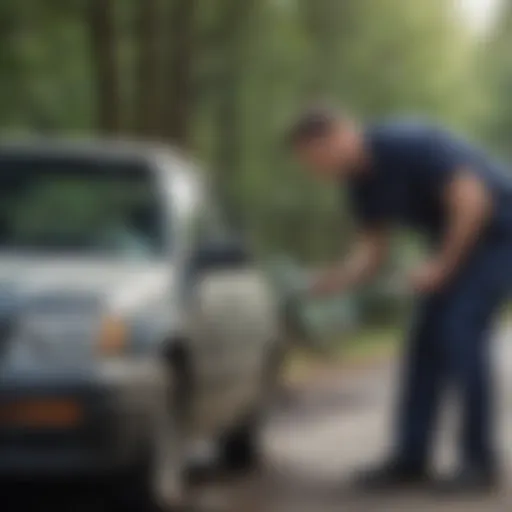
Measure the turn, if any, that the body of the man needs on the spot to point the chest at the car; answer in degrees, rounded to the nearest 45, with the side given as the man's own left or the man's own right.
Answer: approximately 45° to the man's own left

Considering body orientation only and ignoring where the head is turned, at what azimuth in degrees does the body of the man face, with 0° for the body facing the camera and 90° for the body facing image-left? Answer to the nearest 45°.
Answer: approximately 90°
